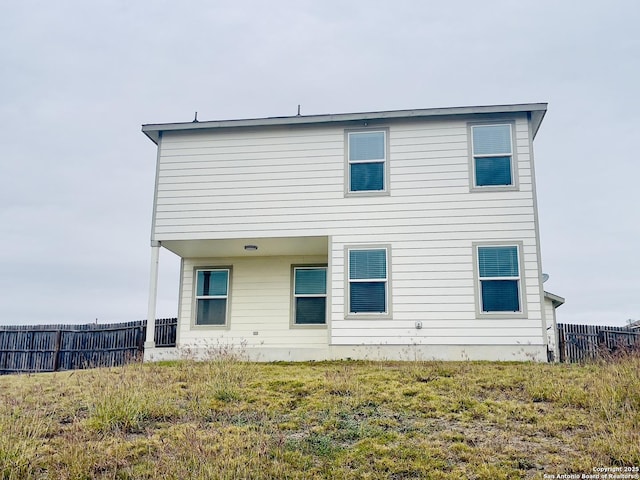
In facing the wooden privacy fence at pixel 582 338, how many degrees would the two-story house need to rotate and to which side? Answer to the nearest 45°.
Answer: approximately 45° to its right

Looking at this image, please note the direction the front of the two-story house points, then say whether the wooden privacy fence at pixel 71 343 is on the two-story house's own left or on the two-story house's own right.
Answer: on the two-story house's own left

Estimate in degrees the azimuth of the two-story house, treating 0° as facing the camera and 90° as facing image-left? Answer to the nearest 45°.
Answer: approximately 180°
